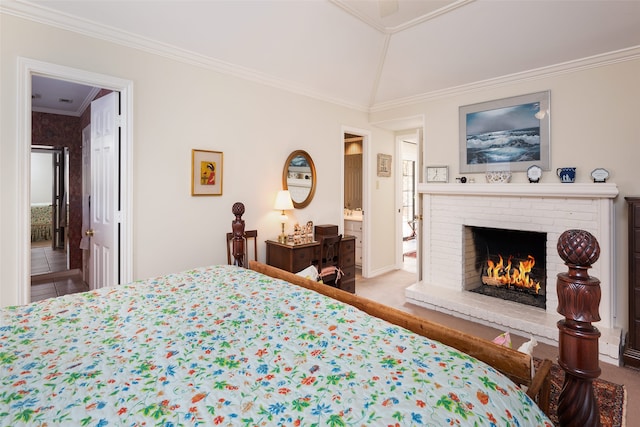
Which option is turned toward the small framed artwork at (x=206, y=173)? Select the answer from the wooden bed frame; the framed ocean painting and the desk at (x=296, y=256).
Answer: the framed ocean painting

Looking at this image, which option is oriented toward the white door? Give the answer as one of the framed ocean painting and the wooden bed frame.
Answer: the framed ocean painting

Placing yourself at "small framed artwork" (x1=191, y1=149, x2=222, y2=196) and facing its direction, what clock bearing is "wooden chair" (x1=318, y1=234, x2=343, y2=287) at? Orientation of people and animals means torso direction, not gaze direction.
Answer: The wooden chair is roughly at 10 o'clock from the small framed artwork.

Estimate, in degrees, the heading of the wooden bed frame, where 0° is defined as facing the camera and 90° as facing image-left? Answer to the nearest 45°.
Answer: approximately 225°

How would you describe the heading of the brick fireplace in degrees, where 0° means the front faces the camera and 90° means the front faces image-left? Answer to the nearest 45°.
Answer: approximately 45°

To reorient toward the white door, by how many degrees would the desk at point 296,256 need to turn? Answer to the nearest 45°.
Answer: approximately 135° to its right

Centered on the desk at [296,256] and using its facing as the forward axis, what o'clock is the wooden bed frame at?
The wooden bed frame is roughly at 1 o'clock from the desk.

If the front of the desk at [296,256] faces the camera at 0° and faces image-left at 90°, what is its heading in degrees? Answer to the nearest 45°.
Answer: approximately 315°

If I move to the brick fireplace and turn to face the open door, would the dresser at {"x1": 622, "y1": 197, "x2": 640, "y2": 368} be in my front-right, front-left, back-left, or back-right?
back-left

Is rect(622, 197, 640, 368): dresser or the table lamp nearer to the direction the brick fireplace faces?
the table lamp

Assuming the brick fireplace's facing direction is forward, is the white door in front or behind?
in front

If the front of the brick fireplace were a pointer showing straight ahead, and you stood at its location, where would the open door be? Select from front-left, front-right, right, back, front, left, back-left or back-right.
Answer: front-right

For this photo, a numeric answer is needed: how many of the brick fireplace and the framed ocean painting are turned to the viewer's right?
0

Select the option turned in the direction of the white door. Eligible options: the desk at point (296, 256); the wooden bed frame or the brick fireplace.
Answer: the brick fireplace
